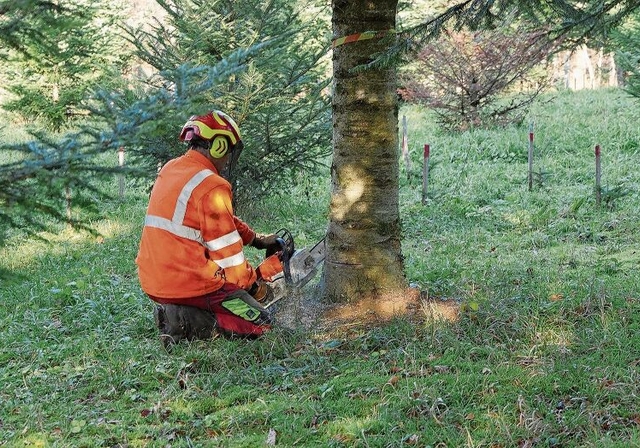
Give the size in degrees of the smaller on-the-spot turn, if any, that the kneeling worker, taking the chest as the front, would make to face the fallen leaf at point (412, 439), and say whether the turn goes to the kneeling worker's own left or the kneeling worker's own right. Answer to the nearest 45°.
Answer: approximately 90° to the kneeling worker's own right

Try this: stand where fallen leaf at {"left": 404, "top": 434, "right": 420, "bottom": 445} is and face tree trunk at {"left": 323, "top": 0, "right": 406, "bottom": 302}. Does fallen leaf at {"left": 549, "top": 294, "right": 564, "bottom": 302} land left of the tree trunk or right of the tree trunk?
right

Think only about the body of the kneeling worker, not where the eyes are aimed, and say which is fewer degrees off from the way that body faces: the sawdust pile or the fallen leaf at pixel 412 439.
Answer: the sawdust pile

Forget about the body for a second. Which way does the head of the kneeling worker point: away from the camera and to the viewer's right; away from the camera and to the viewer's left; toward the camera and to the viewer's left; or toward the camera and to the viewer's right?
away from the camera and to the viewer's right

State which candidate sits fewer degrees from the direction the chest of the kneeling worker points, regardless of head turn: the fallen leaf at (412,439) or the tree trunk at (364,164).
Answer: the tree trunk

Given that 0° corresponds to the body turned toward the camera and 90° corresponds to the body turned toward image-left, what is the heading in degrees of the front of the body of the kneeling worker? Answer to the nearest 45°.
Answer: approximately 225°

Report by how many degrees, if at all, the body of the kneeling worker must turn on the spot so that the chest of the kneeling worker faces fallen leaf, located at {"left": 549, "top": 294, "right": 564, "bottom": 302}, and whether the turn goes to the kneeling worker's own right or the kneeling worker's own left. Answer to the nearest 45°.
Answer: approximately 45° to the kneeling worker's own right

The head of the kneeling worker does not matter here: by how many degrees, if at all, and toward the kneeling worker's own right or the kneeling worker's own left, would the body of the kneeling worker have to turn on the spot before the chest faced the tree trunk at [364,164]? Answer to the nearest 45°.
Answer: approximately 45° to the kneeling worker's own right
